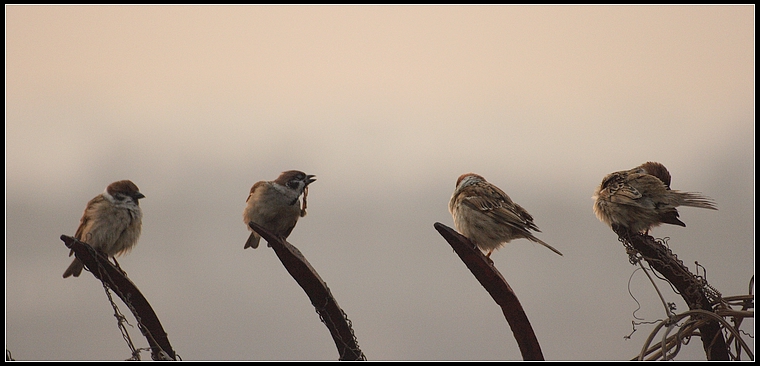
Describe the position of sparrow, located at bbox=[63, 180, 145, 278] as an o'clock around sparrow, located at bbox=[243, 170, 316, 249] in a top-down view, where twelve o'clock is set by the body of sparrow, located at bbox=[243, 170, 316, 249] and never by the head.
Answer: sparrow, located at bbox=[63, 180, 145, 278] is roughly at 5 o'clock from sparrow, located at bbox=[243, 170, 316, 249].

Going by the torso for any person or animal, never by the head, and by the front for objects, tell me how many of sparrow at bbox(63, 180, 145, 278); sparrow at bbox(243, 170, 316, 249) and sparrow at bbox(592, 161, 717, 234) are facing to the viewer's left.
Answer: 1

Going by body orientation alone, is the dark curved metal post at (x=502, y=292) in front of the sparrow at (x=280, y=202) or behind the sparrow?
in front

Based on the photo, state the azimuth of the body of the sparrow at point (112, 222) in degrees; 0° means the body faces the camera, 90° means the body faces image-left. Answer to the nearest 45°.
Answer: approximately 315°

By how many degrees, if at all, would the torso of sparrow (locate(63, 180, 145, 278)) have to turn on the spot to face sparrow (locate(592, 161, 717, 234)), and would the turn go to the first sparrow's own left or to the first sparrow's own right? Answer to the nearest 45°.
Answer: approximately 45° to the first sparrow's own left

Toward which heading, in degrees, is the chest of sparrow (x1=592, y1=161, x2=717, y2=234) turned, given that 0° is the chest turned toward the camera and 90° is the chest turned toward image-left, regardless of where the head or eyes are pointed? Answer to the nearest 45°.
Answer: approximately 90°

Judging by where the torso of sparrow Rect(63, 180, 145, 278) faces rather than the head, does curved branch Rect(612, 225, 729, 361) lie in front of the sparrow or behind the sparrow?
in front

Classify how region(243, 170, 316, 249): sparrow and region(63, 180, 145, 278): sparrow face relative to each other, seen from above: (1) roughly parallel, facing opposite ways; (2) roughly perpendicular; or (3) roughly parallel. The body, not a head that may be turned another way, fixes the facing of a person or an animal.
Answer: roughly parallel

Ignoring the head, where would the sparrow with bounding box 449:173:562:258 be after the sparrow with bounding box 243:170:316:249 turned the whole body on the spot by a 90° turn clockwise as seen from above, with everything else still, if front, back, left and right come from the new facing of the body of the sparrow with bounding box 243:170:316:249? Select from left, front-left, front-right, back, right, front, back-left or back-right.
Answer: back-left

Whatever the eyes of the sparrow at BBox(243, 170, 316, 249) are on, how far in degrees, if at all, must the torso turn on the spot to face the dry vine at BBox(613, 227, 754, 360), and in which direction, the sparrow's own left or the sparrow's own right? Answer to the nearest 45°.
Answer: approximately 45° to the sparrow's own left

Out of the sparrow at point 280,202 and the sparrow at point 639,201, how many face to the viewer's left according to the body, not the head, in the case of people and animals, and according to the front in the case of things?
1

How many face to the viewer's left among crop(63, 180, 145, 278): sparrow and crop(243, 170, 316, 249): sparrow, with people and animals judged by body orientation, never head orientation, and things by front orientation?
0

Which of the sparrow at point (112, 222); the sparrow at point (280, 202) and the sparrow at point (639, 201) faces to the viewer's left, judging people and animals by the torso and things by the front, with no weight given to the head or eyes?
the sparrow at point (639, 201)

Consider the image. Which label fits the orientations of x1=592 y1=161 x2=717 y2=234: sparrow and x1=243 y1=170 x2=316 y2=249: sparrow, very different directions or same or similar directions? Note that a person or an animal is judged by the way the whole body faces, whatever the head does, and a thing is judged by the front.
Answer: very different directions

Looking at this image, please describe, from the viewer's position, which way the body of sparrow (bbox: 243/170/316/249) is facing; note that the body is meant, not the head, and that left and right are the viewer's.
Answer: facing the viewer and to the right of the viewer
